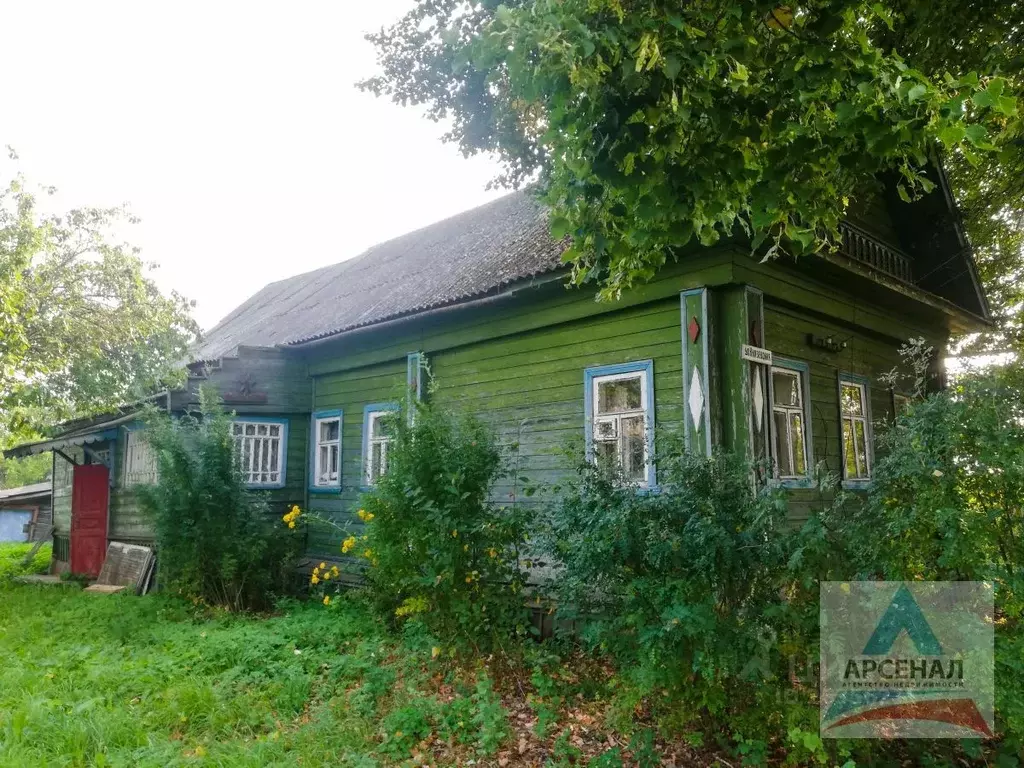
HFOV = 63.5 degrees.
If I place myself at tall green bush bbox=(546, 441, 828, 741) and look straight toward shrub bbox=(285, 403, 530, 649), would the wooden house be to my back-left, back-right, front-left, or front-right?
front-right

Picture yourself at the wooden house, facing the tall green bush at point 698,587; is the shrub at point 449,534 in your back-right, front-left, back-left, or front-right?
front-right
